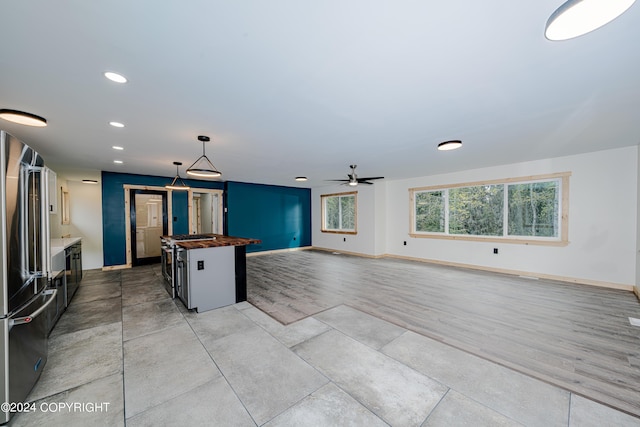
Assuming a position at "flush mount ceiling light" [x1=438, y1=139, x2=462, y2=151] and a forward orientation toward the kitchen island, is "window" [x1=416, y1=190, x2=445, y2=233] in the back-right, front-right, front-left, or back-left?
back-right

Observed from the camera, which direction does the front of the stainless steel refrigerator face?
facing to the right of the viewer

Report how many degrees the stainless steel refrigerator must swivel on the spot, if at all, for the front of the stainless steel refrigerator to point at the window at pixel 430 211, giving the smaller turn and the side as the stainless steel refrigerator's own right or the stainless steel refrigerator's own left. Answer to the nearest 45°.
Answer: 0° — it already faces it

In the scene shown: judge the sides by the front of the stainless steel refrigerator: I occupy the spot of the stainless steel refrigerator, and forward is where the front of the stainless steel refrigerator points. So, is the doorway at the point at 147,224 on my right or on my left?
on my left

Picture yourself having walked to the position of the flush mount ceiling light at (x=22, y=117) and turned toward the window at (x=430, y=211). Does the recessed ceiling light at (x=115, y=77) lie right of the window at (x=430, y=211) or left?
right
